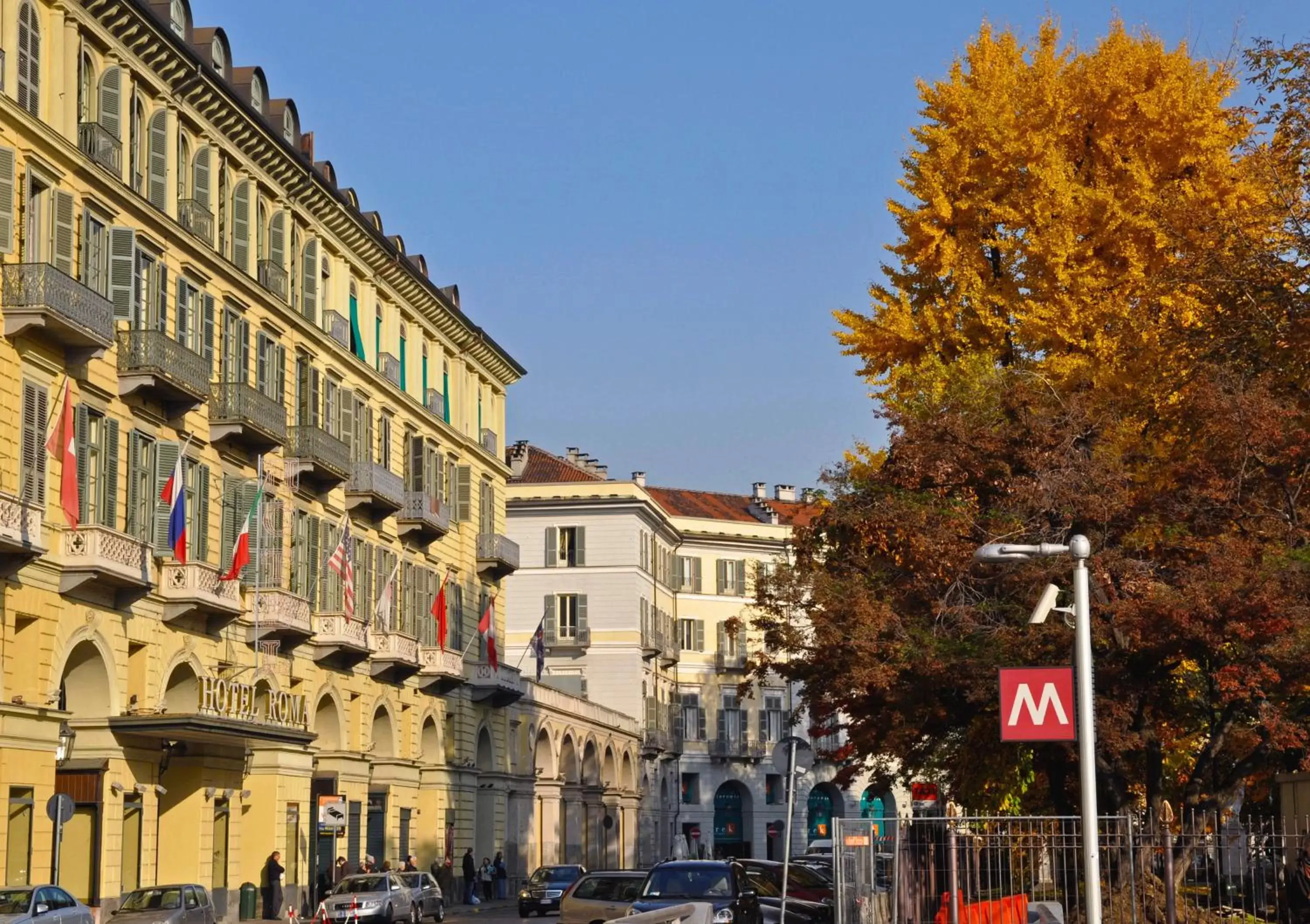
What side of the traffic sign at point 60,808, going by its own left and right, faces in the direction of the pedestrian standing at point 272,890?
front

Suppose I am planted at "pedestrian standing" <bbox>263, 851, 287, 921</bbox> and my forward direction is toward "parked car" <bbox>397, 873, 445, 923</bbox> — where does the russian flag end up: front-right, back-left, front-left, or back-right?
back-right

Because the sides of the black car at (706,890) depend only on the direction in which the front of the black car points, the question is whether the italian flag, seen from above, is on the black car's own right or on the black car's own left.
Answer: on the black car's own right

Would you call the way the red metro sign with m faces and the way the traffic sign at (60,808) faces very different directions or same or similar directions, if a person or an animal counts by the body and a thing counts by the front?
very different directions

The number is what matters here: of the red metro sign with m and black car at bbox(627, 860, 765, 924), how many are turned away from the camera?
0

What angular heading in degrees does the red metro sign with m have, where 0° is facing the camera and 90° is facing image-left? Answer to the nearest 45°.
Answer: approximately 0°

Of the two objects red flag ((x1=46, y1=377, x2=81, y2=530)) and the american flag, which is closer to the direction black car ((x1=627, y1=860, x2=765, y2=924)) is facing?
the red flag

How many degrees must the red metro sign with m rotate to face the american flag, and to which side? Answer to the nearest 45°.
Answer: approximately 135° to its right

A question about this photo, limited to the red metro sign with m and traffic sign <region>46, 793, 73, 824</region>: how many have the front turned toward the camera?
1

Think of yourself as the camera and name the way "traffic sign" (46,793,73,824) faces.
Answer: facing away from the viewer
